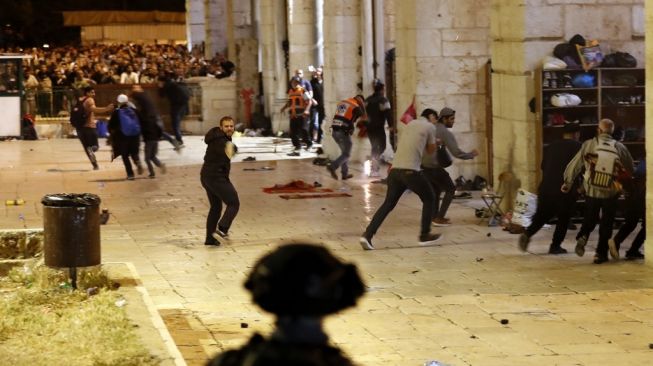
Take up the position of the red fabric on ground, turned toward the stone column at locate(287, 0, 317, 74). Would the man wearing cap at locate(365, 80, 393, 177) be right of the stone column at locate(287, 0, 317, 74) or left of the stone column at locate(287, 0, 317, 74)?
right

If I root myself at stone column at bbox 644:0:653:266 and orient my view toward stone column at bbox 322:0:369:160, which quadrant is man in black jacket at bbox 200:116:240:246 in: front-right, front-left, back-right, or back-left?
front-left

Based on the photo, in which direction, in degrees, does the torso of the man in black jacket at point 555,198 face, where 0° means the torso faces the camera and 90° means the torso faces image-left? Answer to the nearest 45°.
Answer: approximately 225°

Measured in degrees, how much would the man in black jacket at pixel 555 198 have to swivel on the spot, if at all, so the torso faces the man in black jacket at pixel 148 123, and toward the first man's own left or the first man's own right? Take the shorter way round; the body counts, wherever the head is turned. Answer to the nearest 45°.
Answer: approximately 90° to the first man's own left

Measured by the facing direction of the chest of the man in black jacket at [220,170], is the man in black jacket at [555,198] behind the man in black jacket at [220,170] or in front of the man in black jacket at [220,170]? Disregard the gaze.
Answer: in front

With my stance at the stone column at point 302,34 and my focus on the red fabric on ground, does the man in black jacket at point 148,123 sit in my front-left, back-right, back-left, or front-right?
front-right
